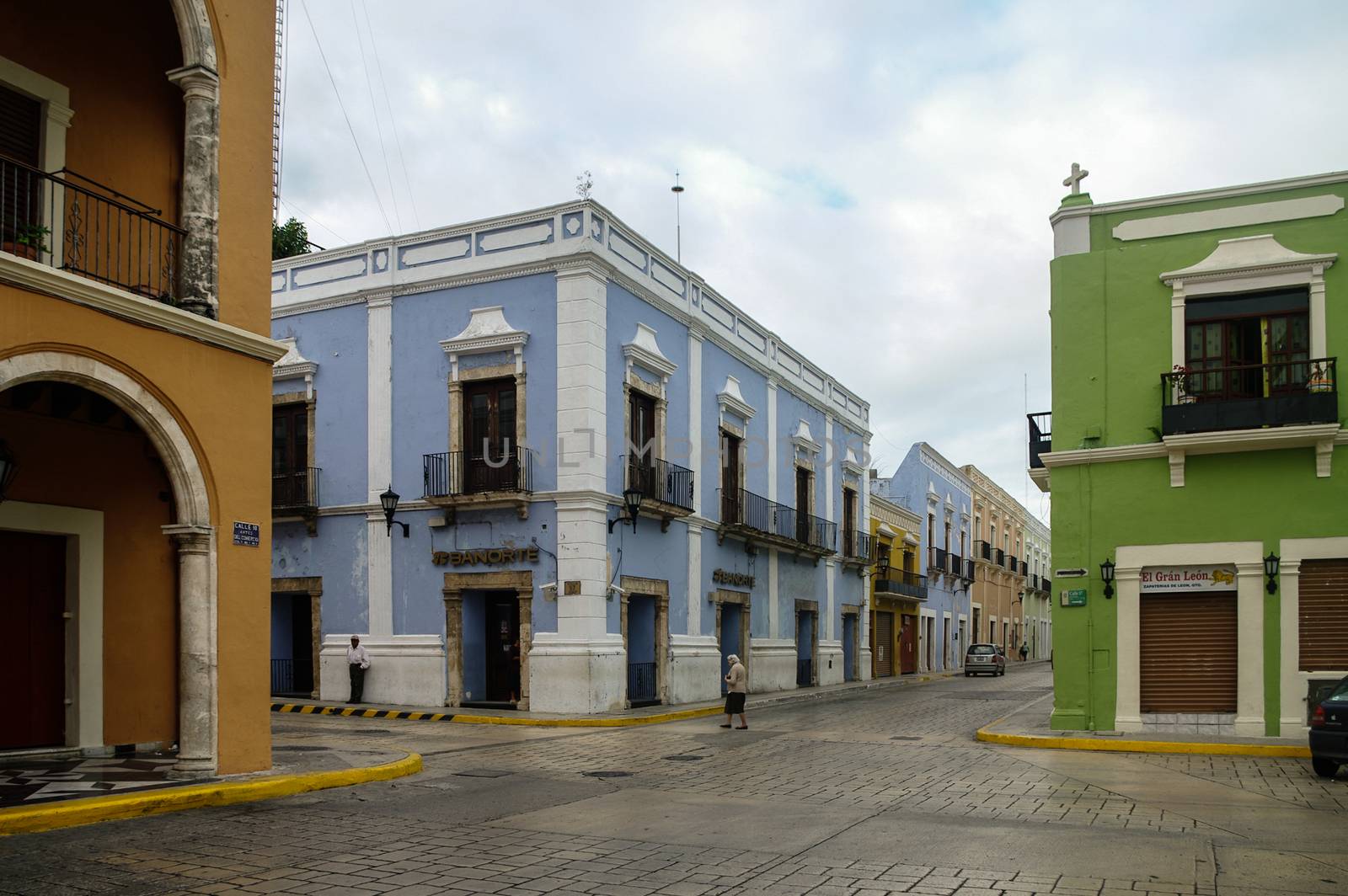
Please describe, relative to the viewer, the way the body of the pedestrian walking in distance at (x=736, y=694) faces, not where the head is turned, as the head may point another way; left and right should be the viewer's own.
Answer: facing to the left of the viewer

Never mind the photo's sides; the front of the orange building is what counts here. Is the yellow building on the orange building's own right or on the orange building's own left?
on the orange building's own left

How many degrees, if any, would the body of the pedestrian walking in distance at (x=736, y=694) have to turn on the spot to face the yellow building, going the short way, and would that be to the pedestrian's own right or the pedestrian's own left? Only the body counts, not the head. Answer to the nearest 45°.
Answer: approximately 90° to the pedestrian's own right

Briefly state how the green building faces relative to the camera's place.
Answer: facing the viewer

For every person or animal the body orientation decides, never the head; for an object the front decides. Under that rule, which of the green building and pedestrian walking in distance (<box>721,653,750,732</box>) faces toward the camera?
the green building

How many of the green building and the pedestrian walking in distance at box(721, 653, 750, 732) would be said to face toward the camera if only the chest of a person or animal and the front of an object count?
1

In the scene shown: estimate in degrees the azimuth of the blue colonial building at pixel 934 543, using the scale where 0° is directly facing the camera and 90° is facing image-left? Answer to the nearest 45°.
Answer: approximately 315°

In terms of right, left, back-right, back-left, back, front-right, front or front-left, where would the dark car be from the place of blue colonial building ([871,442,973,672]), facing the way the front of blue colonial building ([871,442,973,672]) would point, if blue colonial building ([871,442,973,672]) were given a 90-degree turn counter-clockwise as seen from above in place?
back-right

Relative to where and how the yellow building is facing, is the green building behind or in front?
in front

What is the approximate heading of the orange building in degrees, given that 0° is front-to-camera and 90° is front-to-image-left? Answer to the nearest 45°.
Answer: approximately 315°

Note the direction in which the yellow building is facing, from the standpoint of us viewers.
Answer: facing the viewer and to the right of the viewer

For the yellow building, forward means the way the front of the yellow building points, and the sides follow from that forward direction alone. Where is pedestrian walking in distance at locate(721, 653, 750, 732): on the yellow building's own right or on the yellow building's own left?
on the yellow building's own right
